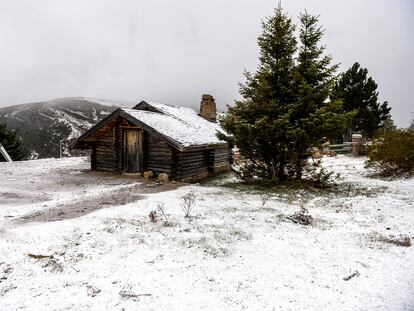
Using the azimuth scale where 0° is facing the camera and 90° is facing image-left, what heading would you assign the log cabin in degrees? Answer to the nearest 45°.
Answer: approximately 45°

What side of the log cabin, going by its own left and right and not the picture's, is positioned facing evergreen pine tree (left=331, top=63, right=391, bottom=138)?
back

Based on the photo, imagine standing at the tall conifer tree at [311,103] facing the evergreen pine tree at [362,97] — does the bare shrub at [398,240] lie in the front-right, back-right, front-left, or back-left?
back-right

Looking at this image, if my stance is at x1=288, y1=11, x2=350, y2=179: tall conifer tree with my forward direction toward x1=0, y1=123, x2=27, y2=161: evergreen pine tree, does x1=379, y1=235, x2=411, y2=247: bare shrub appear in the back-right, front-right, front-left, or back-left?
back-left

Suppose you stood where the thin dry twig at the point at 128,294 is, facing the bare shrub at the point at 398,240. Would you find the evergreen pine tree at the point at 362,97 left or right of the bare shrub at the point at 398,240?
left

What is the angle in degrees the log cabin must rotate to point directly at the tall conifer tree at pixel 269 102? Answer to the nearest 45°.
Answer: approximately 90° to its left

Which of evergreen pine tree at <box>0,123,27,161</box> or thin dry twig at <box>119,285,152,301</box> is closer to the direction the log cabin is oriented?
the thin dry twig

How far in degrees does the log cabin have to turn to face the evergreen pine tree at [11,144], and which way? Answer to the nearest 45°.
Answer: approximately 90° to its right

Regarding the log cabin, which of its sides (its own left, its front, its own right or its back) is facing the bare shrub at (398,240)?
left

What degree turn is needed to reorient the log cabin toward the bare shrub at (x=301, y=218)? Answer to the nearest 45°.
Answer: approximately 45° to its left
